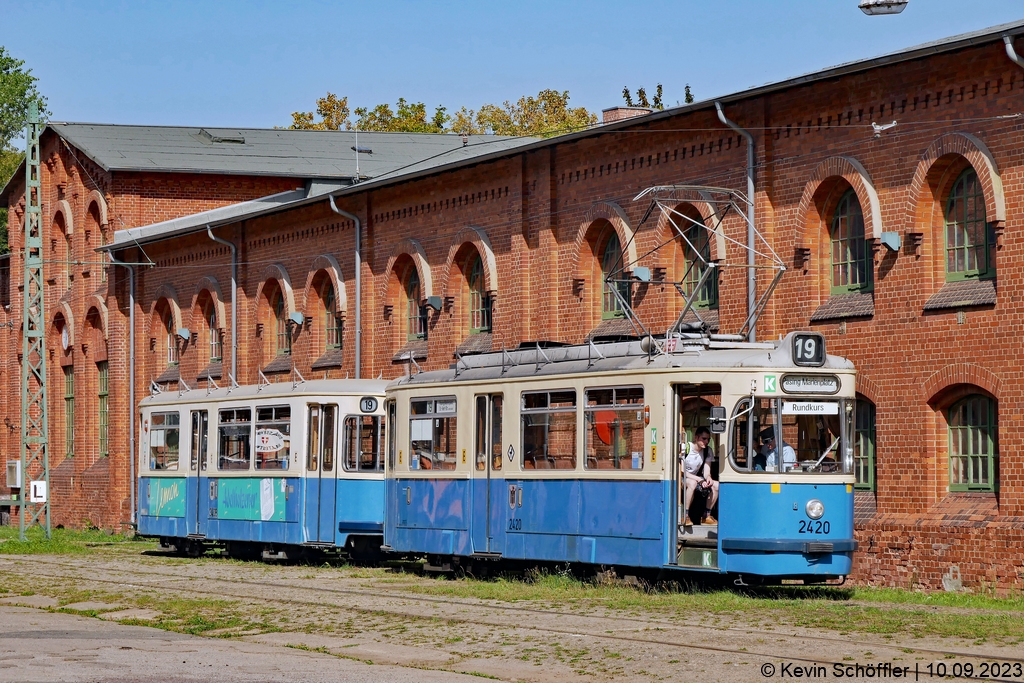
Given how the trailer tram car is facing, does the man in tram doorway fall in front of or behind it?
in front

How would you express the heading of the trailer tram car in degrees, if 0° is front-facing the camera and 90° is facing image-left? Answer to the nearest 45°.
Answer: approximately 315°

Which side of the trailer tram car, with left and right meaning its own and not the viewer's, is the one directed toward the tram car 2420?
front

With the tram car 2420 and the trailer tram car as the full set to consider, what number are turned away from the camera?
0

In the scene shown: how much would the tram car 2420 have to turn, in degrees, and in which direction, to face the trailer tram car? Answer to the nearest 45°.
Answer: approximately 180°

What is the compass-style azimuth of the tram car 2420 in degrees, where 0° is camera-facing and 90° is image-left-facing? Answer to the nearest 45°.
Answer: approximately 315°
